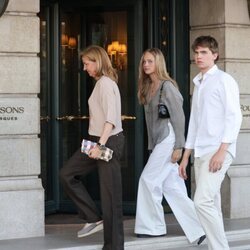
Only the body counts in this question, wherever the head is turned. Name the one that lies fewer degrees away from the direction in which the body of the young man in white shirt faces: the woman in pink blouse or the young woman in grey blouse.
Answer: the woman in pink blouse

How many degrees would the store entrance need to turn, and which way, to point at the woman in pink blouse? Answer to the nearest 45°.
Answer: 0° — it already faces them

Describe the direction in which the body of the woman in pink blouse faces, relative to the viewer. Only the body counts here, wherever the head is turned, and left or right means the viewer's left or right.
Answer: facing to the left of the viewer

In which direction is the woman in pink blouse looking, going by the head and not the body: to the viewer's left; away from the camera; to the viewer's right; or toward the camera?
to the viewer's left

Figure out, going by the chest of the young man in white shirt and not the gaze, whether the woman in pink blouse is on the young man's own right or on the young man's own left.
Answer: on the young man's own right

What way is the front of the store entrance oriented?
toward the camera

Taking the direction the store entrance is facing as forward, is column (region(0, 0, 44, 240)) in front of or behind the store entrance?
in front

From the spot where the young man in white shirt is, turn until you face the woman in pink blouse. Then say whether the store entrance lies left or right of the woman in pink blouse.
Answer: right

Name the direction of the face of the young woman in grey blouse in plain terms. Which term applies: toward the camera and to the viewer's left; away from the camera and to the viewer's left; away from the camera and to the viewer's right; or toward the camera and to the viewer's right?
toward the camera and to the viewer's left

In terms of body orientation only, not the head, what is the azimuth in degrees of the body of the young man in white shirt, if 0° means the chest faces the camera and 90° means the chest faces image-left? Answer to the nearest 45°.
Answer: approximately 45°
